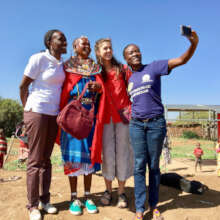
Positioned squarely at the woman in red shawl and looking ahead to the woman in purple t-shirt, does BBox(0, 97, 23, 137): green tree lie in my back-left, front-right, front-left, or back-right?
back-left

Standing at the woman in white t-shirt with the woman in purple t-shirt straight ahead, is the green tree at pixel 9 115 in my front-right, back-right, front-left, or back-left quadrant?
back-left

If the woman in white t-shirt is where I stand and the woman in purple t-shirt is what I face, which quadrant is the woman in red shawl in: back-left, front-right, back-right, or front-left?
front-left

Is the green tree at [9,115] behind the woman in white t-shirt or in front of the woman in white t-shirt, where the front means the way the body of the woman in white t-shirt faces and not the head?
behind

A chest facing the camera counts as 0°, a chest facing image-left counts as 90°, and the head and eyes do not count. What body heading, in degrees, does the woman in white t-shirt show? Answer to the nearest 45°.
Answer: approximately 315°

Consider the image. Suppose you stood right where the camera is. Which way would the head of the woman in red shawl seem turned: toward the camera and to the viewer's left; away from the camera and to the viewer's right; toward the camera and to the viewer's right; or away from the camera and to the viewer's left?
toward the camera and to the viewer's right

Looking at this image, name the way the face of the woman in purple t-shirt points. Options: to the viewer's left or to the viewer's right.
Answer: to the viewer's right

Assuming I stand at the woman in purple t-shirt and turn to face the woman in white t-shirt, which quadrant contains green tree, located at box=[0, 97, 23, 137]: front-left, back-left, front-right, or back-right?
front-right

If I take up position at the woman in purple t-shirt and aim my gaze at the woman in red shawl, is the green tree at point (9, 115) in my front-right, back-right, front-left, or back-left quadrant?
front-right

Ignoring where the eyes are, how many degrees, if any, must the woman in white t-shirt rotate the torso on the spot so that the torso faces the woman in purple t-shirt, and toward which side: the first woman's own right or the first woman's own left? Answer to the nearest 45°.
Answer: approximately 45° to the first woman's own left
